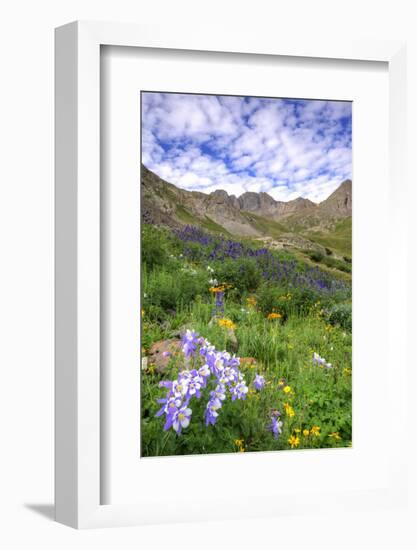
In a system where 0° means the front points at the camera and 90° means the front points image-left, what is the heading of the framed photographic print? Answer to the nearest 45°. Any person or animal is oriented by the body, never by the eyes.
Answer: approximately 315°
